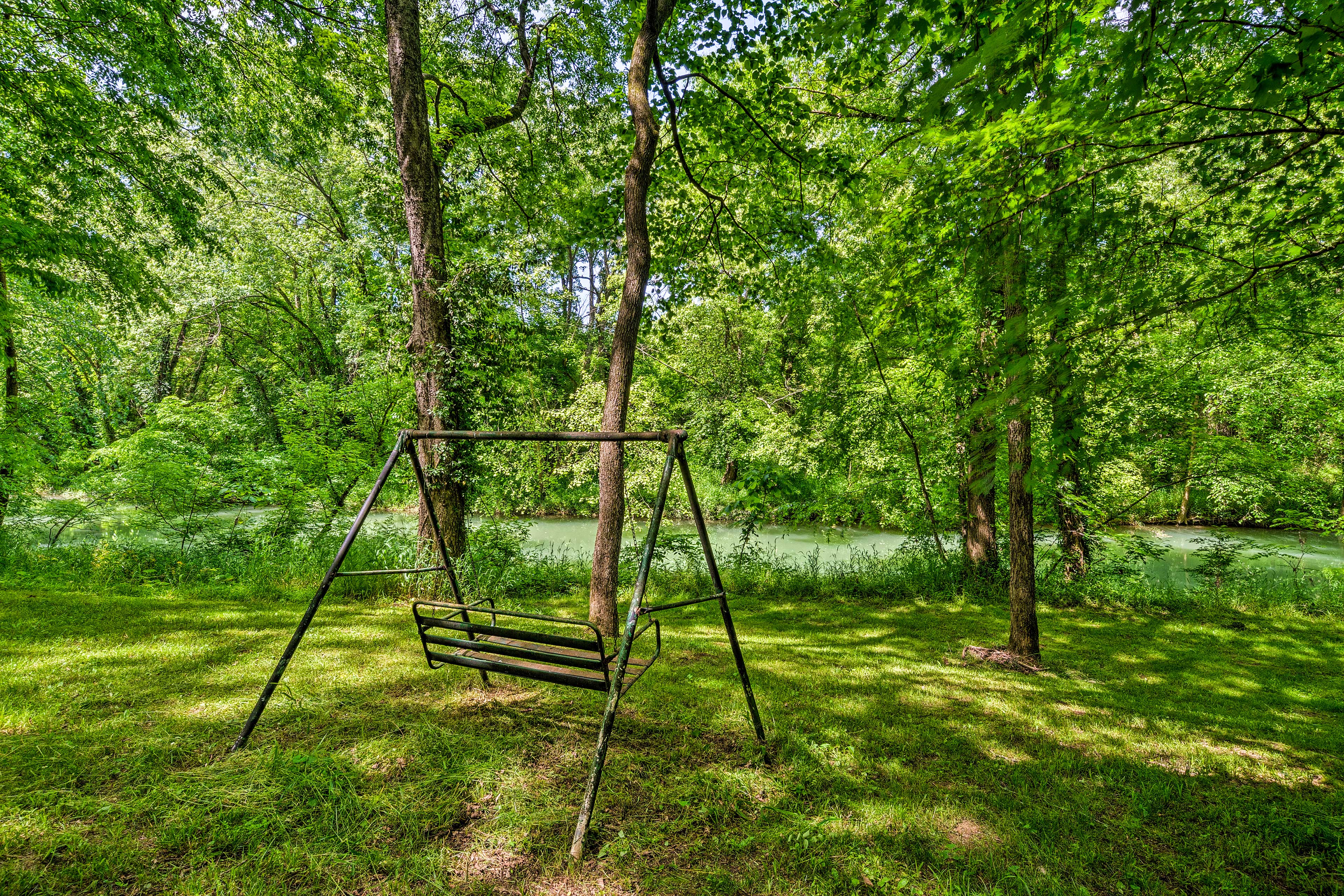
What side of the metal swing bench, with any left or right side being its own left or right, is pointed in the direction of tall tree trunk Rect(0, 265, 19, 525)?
left

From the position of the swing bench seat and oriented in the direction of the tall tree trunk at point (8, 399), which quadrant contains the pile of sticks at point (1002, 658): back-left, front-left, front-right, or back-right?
back-right

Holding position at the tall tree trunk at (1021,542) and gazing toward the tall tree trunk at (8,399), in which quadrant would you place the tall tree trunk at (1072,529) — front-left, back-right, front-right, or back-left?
back-right

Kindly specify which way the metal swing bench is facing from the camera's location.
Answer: facing away from the viewer and to the right of the viewer

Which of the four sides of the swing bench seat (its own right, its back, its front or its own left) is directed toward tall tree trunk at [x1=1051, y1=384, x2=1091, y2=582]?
front

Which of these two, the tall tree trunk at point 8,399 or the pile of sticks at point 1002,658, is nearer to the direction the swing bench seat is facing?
the pile of sticks

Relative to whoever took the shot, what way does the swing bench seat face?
facing away from the viewer and to the right of the viewer

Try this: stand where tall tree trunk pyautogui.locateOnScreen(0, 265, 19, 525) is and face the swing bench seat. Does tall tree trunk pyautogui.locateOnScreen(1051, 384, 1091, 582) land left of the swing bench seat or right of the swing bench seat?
left

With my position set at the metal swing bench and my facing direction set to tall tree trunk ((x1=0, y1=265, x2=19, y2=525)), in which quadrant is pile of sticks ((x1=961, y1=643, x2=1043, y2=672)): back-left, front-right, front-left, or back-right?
back-right

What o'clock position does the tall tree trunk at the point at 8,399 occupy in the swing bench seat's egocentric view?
The tall tree trunk is roughly at 9 o'clock from the swing bench seat.
